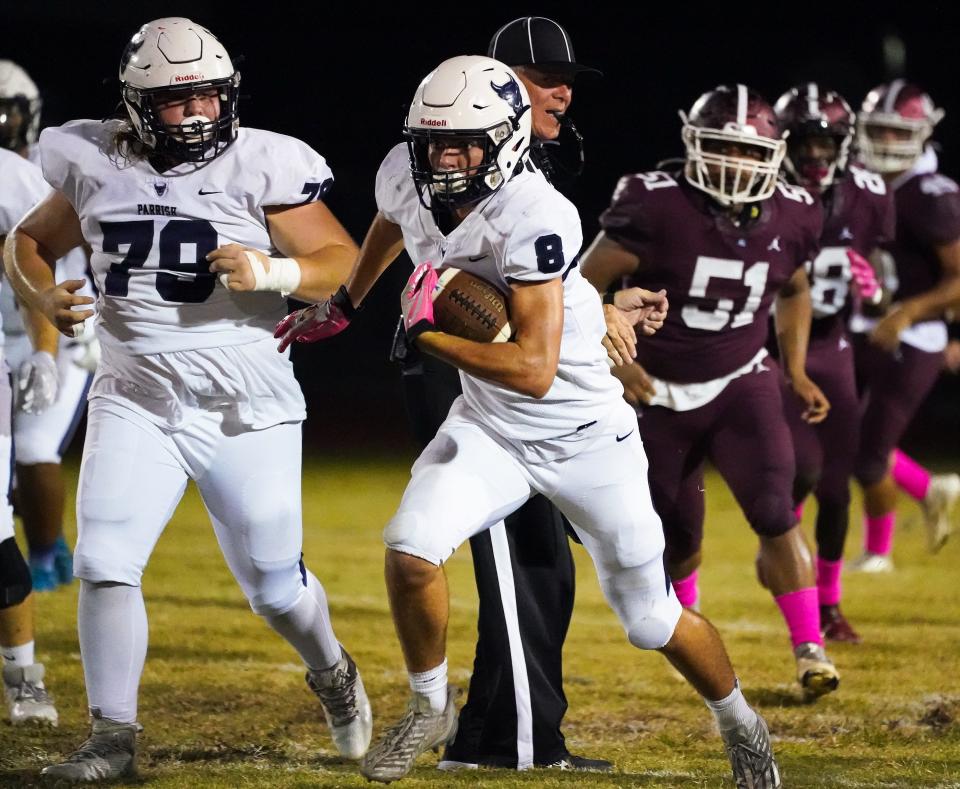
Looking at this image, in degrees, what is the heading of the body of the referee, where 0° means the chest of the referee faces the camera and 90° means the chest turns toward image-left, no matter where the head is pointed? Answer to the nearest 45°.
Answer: approximately 270°
